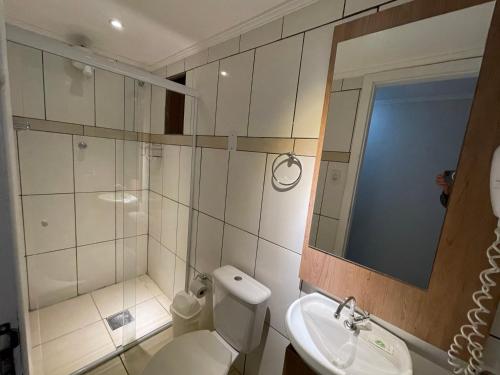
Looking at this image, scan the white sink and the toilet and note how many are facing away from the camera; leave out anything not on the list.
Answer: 0

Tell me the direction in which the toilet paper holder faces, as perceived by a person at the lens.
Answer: facing the viewer and to the left of the viewer

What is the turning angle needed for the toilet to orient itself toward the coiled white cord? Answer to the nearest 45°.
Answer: approximately 90° to its left

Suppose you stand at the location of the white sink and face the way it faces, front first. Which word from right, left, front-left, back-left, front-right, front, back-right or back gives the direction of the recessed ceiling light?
front-right

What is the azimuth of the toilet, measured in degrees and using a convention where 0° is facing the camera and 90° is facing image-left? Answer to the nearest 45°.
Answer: approximately 45°
